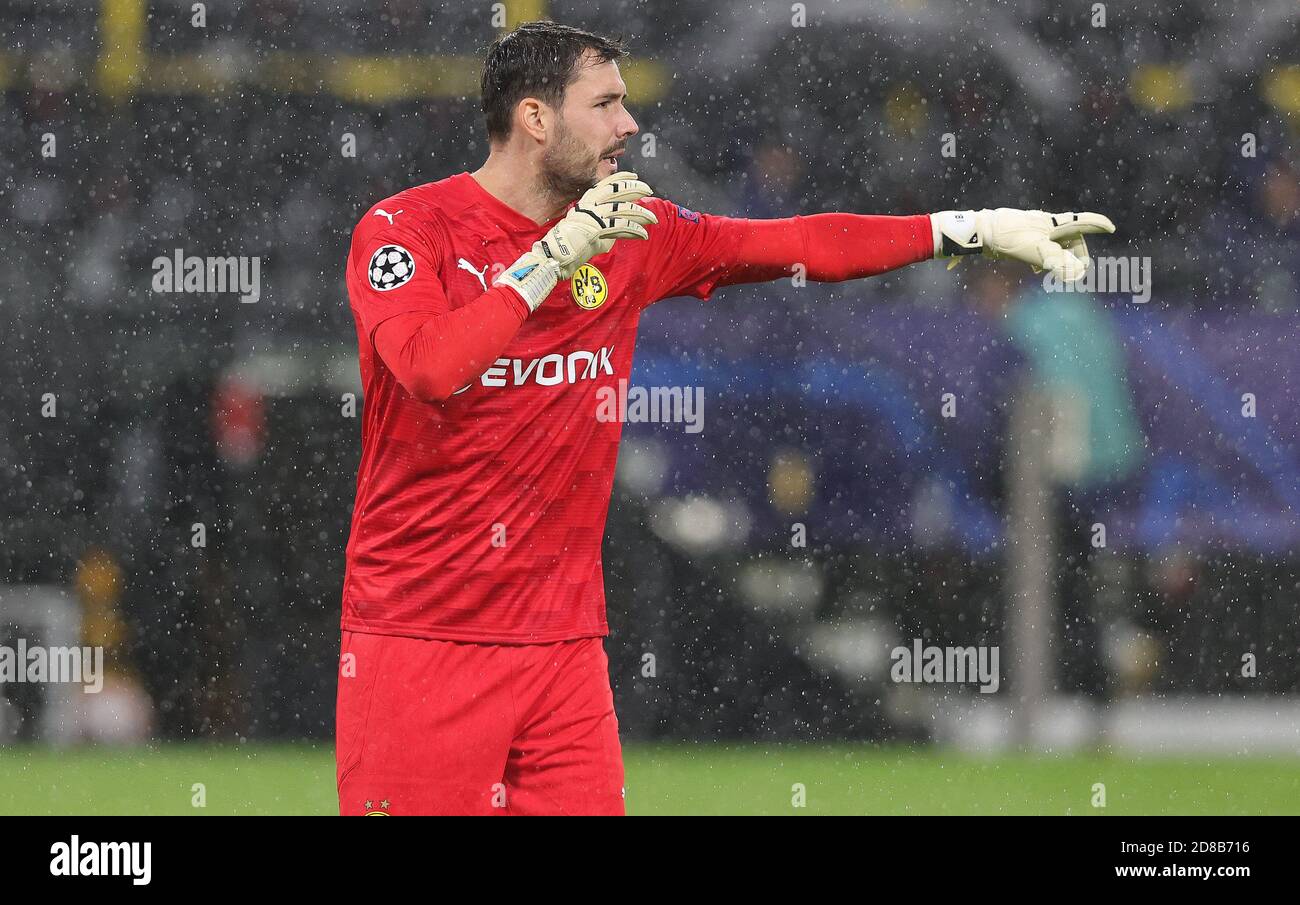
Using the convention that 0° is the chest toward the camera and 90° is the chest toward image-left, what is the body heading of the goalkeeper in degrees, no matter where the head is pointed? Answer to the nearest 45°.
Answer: approximately 315°

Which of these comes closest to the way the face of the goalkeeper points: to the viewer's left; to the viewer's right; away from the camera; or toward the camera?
to the viewer's right
